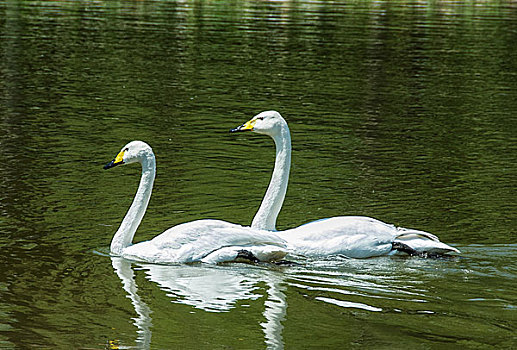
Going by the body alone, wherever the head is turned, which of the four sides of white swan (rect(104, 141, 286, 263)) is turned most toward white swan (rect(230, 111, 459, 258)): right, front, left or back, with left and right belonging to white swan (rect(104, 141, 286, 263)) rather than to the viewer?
back

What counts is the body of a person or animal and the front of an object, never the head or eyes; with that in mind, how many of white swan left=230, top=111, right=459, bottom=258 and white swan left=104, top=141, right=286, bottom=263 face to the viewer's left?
2

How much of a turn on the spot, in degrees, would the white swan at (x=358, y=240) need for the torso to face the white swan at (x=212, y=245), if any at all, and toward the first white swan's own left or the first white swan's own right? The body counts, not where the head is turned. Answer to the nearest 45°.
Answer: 0° — it already faces it

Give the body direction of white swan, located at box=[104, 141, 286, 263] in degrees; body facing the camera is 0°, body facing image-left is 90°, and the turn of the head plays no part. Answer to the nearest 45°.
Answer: approximately 90°

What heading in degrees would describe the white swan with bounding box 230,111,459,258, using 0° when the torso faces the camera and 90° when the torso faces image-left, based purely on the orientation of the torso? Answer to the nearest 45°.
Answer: approximately 90°
